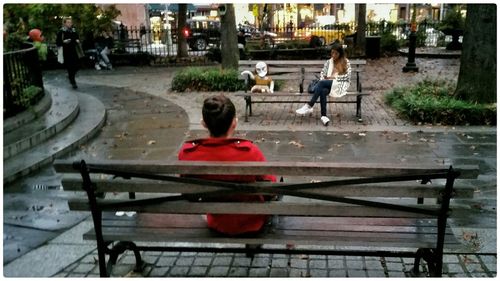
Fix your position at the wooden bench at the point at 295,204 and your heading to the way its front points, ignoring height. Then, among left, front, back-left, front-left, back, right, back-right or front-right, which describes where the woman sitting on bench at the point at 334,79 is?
front

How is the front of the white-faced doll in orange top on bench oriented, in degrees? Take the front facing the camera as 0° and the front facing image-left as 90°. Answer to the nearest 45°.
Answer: approximately 0°

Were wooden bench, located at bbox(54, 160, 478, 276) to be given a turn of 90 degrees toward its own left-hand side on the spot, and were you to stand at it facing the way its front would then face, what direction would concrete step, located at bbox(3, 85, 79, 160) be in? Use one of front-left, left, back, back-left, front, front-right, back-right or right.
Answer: front-right

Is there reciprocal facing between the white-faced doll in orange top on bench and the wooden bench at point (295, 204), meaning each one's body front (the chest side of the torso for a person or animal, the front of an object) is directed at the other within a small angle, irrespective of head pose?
yes

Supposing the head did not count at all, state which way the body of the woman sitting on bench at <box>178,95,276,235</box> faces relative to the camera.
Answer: away from the camera

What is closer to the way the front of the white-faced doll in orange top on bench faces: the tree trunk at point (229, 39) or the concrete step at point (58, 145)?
the concrete step

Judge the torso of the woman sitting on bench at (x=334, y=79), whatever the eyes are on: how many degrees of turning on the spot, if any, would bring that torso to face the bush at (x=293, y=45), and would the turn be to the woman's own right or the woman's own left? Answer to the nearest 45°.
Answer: approximately 135° to the woman's own right

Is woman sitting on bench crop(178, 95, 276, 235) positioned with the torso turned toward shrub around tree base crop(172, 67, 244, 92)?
yes

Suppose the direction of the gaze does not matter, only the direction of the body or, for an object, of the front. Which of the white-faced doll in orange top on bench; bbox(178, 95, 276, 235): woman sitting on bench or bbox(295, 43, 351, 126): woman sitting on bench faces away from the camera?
bbox(178, 95, 276, 235): woman sitting on bench

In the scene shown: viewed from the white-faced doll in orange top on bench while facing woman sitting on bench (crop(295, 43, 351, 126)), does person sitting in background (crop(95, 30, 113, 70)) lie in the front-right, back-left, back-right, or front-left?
back-left

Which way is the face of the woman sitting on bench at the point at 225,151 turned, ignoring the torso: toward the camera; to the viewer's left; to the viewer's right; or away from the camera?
away from the camera

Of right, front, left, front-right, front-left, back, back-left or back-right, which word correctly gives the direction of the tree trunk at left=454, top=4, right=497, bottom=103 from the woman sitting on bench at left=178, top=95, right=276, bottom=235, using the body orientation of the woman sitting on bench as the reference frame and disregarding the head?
front-right

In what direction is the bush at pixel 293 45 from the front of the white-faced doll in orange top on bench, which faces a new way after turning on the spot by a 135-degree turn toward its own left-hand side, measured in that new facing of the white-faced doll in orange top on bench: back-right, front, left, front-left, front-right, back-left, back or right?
front-left

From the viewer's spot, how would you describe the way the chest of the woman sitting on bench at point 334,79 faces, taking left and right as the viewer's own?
facing the viewer and to the left of the viewer

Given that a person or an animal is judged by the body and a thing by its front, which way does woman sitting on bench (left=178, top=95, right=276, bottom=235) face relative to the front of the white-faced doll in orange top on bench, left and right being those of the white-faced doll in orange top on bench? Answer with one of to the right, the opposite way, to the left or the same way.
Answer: the opposite way

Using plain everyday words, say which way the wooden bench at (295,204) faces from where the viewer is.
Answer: facing away from the viewer
